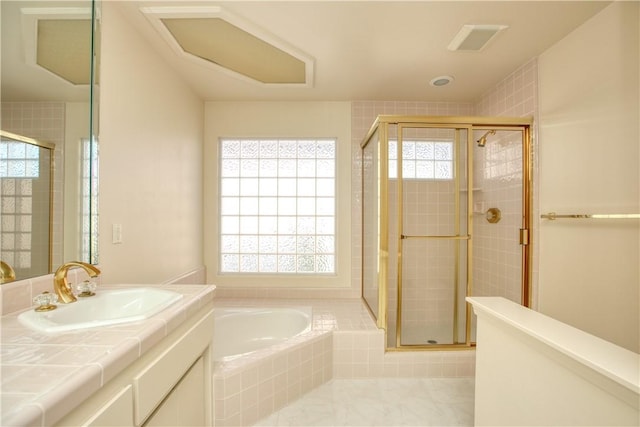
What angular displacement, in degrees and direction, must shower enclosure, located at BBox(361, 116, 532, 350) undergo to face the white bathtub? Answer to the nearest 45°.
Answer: approximately 90° to its right

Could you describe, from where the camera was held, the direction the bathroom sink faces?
facing the viewer and to the right of the viewer

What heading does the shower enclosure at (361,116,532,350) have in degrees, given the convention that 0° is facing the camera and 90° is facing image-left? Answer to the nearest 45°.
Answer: approximately 0°

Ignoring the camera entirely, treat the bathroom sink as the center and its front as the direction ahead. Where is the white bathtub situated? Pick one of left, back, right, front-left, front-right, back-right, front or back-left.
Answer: left

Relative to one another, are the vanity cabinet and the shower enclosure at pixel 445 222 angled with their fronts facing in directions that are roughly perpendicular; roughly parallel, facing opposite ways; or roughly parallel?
roughly perpendicular

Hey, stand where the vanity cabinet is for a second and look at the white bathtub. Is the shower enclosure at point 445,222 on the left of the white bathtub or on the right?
right

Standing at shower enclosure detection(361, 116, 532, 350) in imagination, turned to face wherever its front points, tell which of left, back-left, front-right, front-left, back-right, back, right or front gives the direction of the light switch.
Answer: front-right
